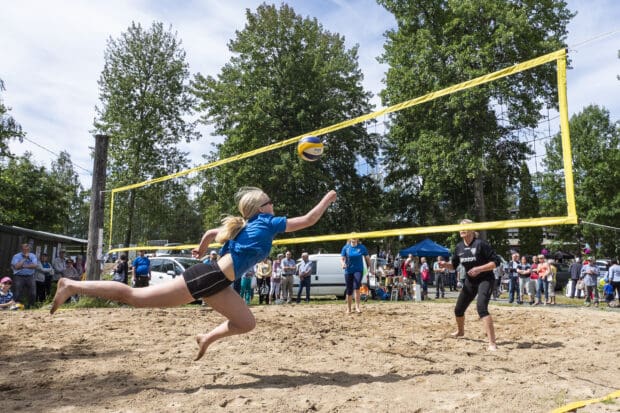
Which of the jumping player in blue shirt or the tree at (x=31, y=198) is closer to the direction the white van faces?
the tree

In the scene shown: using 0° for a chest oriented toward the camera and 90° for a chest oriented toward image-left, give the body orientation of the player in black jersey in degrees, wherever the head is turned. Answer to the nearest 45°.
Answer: approximately 45°

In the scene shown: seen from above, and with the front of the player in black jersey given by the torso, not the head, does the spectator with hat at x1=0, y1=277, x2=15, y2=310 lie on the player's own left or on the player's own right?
on the player's own right

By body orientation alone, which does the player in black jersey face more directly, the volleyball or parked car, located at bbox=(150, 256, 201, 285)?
the volleyball

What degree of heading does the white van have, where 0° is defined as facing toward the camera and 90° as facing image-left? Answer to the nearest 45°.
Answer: approximately 90°

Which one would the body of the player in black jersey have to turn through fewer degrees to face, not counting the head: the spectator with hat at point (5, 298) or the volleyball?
the volleyball

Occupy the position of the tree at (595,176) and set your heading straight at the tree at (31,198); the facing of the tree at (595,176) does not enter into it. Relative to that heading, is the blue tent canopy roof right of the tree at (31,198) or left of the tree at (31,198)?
left

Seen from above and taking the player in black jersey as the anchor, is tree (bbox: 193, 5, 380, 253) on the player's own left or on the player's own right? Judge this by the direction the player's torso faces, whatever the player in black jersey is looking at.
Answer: on the player's own right

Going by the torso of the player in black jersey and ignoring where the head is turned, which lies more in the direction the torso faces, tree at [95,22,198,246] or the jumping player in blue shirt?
the jumping player in blue shirt

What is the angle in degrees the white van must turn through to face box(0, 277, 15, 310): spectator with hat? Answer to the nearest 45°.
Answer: approximately 45° to its left

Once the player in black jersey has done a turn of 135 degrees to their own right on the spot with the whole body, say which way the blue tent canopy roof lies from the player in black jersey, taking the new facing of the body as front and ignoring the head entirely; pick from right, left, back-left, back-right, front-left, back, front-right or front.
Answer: front

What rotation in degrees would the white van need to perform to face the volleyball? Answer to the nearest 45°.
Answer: approximately 90° to its left
